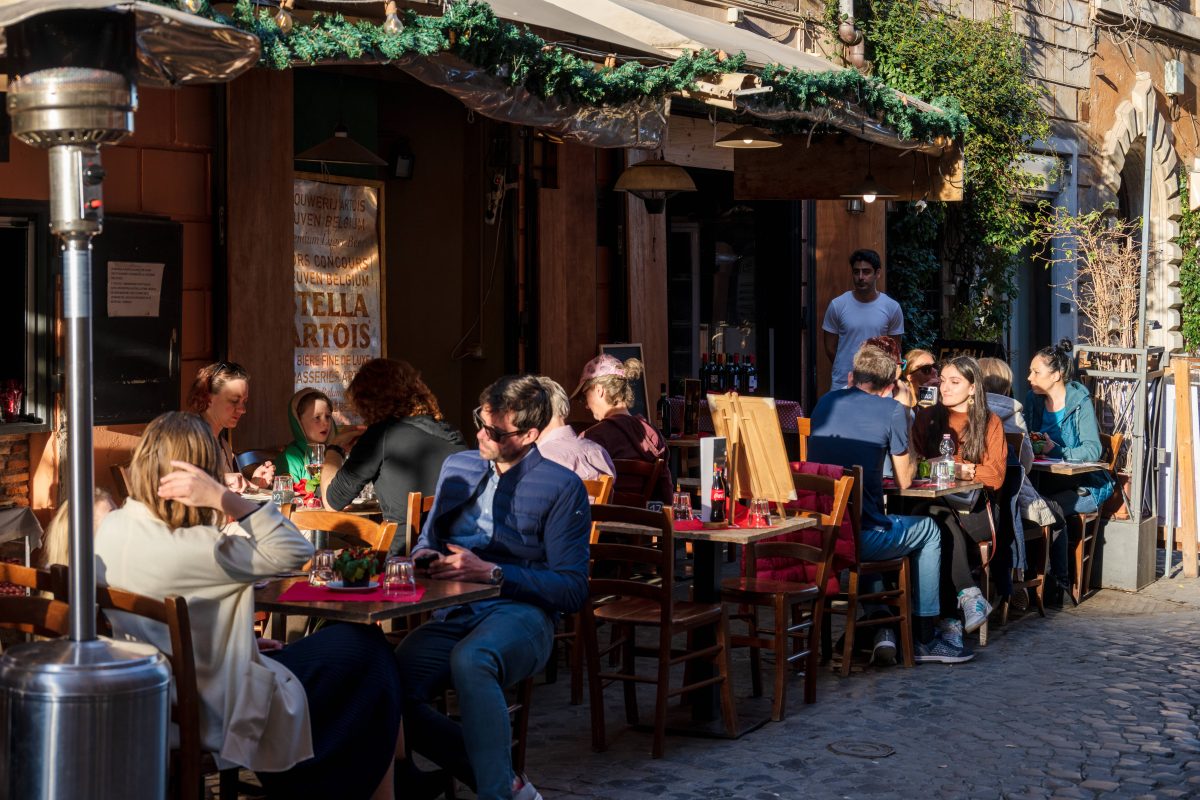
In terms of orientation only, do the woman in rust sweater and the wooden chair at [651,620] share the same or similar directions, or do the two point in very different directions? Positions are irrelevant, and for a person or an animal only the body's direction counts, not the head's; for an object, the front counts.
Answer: very different directions

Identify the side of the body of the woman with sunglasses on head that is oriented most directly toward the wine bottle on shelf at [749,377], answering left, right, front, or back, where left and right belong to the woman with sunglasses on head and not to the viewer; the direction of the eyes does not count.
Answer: left

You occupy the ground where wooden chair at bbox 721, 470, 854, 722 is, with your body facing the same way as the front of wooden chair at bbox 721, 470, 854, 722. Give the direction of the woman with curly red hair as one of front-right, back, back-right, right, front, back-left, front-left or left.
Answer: front-right

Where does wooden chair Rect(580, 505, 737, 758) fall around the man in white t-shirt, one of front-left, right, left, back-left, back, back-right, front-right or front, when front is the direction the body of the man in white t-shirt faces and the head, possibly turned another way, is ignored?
front

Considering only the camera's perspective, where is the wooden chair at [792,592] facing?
facing the viewer and to the left of the viewer

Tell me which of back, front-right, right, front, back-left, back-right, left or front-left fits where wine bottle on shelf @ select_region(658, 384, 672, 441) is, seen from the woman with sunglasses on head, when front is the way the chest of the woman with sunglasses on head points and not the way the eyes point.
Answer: left

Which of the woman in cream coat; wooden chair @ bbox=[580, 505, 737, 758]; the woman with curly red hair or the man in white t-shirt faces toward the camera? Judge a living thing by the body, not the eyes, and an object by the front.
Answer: the man in white t-shirt

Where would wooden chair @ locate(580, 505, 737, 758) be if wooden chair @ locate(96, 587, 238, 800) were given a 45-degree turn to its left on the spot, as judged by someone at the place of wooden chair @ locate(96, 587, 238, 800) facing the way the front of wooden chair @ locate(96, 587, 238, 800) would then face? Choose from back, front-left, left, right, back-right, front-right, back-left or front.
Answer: front-right

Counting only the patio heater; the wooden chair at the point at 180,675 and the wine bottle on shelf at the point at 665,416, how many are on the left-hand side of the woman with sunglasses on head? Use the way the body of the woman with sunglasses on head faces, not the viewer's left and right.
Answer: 1

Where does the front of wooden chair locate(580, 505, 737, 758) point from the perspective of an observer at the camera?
facing away from the viewer and to the right of the viewer

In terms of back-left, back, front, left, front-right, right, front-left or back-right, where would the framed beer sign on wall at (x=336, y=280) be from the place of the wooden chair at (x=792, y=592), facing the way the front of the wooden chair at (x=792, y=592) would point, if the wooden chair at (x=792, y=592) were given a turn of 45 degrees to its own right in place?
front-right

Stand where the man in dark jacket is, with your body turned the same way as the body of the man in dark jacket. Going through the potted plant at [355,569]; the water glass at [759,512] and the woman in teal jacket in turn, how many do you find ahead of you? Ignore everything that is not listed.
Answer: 1

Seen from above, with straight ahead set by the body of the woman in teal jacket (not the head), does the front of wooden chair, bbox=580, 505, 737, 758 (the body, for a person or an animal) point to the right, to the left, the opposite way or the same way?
the opposite way

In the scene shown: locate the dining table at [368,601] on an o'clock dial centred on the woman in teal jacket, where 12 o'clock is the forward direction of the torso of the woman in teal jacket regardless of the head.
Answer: The dining table is roughly at 11 o'clock from the woman in teal jacket.

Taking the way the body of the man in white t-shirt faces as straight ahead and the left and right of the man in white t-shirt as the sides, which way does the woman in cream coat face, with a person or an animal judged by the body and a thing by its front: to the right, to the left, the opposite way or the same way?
the opposite way

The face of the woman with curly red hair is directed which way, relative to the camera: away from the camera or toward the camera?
away from the camera
